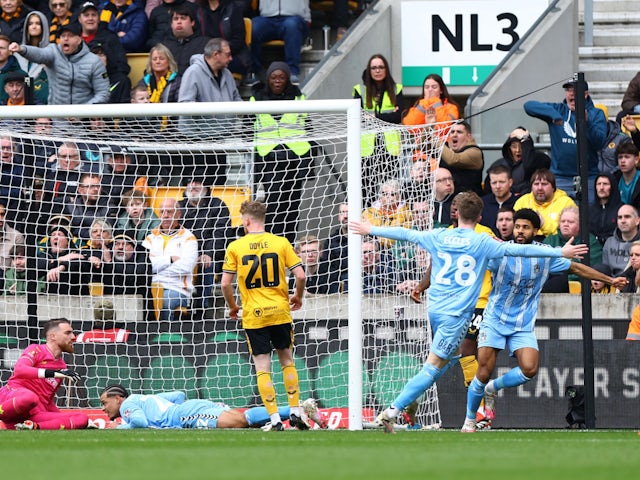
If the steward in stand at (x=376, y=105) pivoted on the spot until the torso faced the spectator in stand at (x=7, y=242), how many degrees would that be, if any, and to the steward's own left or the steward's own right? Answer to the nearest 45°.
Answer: approximately 90° to the steward's own right

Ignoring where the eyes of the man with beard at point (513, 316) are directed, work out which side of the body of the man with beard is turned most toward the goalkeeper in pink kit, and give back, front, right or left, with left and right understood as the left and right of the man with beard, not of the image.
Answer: right

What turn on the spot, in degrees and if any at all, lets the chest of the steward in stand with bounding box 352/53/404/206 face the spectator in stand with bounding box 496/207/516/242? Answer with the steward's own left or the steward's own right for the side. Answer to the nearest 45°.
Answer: approximately 45° to the steward's own left

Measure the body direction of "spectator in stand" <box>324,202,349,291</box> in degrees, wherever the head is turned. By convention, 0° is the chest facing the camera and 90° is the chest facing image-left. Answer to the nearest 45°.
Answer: approximately 0°

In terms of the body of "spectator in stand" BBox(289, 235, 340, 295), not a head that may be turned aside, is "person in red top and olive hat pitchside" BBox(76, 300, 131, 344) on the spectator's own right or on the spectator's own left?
on the spectator's own right

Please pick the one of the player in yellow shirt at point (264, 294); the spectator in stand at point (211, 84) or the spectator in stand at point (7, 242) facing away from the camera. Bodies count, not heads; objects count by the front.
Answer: the player in yellow shirt

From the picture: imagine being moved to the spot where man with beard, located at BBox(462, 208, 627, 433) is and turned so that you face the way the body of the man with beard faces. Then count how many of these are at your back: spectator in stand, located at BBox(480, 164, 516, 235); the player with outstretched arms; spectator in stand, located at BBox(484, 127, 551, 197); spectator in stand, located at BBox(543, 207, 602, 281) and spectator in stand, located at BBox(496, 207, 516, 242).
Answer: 4

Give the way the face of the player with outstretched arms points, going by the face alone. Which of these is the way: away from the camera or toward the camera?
away from the camera

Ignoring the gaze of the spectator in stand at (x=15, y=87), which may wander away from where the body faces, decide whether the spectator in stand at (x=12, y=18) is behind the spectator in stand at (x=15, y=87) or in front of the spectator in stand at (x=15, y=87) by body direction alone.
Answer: behind
